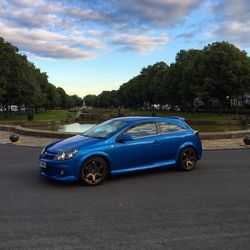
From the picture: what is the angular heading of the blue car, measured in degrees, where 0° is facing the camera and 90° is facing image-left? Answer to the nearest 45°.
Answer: approximately 45°
